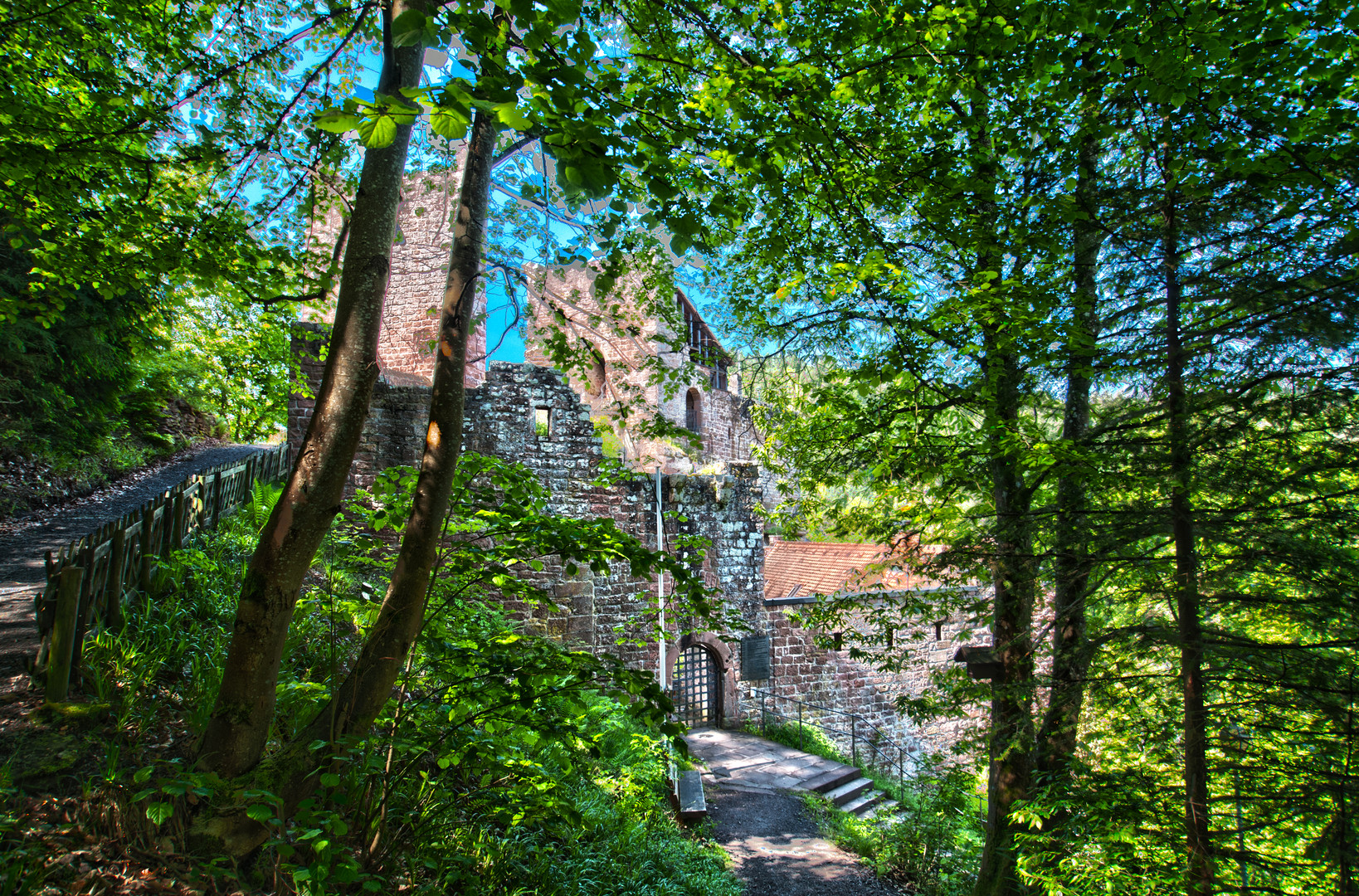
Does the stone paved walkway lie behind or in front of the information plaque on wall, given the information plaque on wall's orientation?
in front

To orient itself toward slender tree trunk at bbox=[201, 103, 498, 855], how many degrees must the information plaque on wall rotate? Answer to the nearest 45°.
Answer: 0° — it already faces it

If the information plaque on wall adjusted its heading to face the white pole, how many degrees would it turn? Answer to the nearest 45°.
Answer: approximately 45° to its right

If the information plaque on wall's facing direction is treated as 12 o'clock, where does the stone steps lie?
The stone steps is roughly at 11 o'clock from the information plaque on wall.

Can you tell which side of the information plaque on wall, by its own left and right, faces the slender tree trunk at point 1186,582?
front

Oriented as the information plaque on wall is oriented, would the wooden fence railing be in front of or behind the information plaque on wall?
in front

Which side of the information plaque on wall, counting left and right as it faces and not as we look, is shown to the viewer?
front

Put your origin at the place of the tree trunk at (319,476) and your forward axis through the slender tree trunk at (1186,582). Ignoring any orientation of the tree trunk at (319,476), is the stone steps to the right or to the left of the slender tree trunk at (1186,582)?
left

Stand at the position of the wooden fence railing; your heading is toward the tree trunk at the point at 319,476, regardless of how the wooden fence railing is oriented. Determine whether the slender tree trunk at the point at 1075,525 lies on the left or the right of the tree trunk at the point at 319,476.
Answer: left
